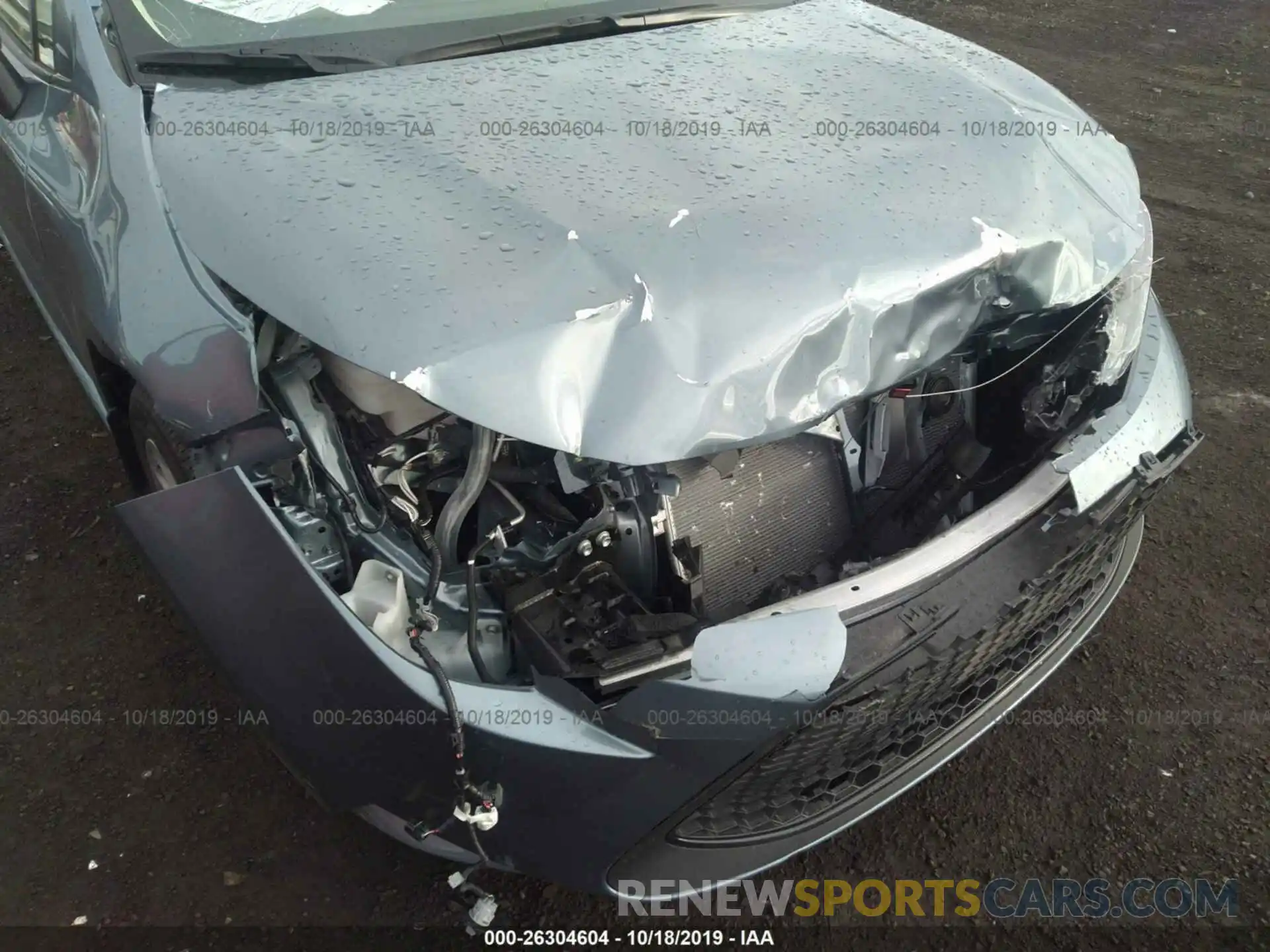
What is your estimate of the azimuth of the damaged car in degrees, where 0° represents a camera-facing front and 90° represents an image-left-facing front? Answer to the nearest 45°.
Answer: approximately 315°
